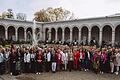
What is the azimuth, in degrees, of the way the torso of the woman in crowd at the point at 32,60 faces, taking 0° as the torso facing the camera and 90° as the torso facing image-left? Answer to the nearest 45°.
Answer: approximately 0°

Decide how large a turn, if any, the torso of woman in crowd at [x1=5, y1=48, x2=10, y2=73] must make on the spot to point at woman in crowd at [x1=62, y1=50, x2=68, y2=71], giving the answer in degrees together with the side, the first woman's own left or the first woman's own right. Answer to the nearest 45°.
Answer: approximately 90° to the first woman's own left

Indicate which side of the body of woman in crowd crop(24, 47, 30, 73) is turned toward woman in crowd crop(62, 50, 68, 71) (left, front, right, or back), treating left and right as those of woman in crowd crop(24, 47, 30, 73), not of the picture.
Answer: left

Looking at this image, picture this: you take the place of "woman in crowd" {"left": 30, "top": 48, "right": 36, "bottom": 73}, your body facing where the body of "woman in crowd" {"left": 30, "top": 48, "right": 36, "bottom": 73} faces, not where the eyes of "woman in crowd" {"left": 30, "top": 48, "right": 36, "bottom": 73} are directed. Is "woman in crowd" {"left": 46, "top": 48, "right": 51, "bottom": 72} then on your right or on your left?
on your left

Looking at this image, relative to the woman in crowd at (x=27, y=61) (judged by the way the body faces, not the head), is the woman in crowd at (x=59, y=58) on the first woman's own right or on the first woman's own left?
on the first woman's own left

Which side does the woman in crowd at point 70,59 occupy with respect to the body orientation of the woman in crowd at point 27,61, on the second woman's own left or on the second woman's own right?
on the second woman's own left

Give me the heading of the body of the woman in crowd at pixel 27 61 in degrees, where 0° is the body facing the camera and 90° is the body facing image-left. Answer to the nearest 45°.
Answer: approximately 0°

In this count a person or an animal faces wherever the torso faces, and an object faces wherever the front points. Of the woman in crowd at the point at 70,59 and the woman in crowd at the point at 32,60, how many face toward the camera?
2
